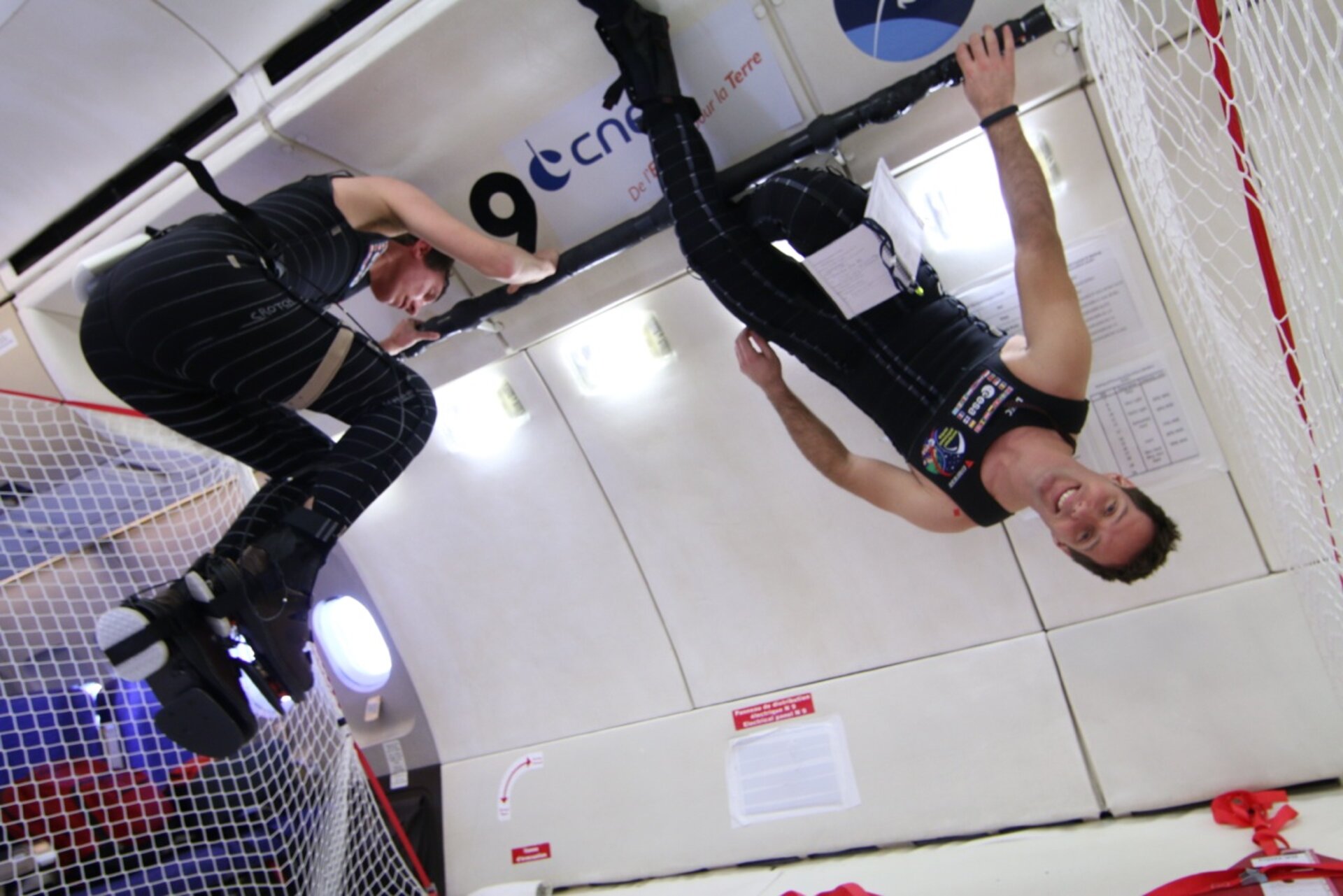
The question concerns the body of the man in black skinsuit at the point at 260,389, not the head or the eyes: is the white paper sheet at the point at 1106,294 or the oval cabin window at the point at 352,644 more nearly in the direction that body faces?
the white paper sheet

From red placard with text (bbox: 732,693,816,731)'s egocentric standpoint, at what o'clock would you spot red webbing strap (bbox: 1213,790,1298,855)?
The red webbing strap is roughly at 10 o'clock from the red placard with text.

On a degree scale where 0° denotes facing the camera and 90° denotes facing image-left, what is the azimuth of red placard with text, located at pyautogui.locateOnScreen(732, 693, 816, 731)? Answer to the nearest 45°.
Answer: approximately 0°

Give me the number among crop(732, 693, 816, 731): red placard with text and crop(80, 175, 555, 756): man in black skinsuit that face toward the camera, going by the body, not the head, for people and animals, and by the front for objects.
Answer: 1

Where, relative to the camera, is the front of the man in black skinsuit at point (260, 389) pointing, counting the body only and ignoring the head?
to the viewer's right

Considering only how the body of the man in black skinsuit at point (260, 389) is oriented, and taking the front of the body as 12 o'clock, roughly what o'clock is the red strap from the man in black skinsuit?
The red strap is roughly at 1 o'clock from the man in black skinsuit.

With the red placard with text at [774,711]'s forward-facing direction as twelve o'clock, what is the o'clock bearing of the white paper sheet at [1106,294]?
The white paper sheet is roughly at 10 o'clock from the red placard with text.

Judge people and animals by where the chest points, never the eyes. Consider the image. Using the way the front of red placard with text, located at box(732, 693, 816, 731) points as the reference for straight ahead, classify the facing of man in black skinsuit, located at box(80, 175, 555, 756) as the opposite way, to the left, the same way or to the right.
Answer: to the left
